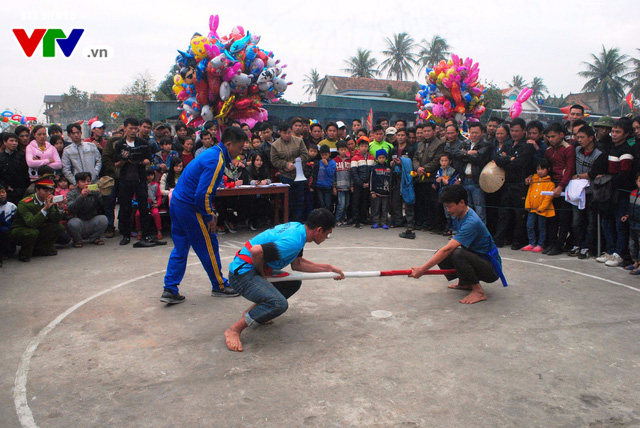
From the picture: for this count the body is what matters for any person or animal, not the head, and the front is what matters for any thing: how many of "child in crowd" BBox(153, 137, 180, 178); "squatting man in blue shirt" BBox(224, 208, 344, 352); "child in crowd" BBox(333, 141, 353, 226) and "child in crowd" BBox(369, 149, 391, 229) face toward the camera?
3

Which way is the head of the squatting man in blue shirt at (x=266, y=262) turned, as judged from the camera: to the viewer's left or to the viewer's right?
to the viewer's right

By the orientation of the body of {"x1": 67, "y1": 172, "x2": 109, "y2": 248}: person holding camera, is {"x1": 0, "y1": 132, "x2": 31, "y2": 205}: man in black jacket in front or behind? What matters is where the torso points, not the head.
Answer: behind

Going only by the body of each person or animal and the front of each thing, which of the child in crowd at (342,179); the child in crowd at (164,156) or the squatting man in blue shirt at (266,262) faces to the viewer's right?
the squatting man in blue shirt

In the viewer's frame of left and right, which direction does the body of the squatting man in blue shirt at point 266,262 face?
facing to the right of the viewer

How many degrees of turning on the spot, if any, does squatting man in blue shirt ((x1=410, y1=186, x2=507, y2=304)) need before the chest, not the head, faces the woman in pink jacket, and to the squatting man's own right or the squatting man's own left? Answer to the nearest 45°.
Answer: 0° — they already face them

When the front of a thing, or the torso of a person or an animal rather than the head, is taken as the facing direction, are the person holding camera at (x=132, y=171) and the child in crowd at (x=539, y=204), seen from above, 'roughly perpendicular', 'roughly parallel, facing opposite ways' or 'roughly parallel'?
roughly perpendicular

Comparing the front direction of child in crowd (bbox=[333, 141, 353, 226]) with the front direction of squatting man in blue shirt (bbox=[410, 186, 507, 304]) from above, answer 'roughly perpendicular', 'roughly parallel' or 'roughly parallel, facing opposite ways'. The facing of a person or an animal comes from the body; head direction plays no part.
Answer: roughly perpendicular

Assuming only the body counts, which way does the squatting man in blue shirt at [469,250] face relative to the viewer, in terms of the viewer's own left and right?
facing to the left of the viewer

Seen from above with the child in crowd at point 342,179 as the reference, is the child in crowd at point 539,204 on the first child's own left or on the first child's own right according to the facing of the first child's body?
on the first child's own left

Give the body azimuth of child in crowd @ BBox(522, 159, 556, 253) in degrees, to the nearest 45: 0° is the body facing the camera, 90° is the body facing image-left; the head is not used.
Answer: approximately 45°
